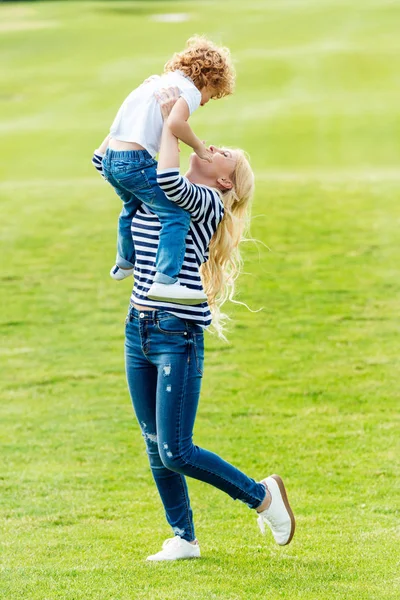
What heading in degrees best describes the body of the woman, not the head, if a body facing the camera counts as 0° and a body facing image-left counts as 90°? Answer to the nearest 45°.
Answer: approximately 45°

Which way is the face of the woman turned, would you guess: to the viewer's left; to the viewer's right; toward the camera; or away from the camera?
to the viewer's left

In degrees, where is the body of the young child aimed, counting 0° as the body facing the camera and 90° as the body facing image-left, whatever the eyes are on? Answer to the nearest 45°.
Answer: approximately 225°
